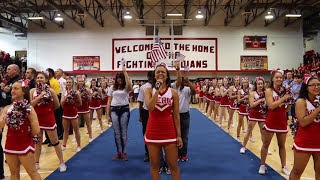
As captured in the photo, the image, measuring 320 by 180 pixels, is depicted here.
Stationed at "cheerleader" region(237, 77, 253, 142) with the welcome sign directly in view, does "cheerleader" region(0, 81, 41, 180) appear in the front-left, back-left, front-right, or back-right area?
back-left

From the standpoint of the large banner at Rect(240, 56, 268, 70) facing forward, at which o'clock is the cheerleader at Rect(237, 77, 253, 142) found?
The cheerleader is roughly at 12 o'clock from the large banner.

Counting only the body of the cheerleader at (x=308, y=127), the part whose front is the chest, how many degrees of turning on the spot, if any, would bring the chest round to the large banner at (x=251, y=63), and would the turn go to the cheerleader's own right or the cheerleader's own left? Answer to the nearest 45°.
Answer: approximately 135° to the cheerleader's own left

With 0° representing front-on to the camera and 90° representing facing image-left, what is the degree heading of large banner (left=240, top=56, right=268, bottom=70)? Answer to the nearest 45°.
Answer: approximately 0°

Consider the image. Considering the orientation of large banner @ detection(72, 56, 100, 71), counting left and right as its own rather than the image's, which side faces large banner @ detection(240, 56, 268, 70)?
left

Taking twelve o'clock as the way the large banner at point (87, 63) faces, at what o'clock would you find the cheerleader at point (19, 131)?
The cheerleader is roughly at 12 o'clock from the large banner.

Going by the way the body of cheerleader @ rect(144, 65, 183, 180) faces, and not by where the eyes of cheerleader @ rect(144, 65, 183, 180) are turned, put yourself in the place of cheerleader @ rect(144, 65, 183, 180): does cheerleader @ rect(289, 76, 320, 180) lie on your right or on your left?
on your left

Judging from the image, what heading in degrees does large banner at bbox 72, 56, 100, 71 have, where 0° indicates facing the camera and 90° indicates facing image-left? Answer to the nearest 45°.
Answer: approximately 0°

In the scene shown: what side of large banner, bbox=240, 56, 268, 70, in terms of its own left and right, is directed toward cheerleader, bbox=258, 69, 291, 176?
front

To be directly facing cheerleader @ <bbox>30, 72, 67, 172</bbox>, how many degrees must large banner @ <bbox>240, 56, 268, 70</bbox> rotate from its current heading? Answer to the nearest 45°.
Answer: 0° — it already faces them
